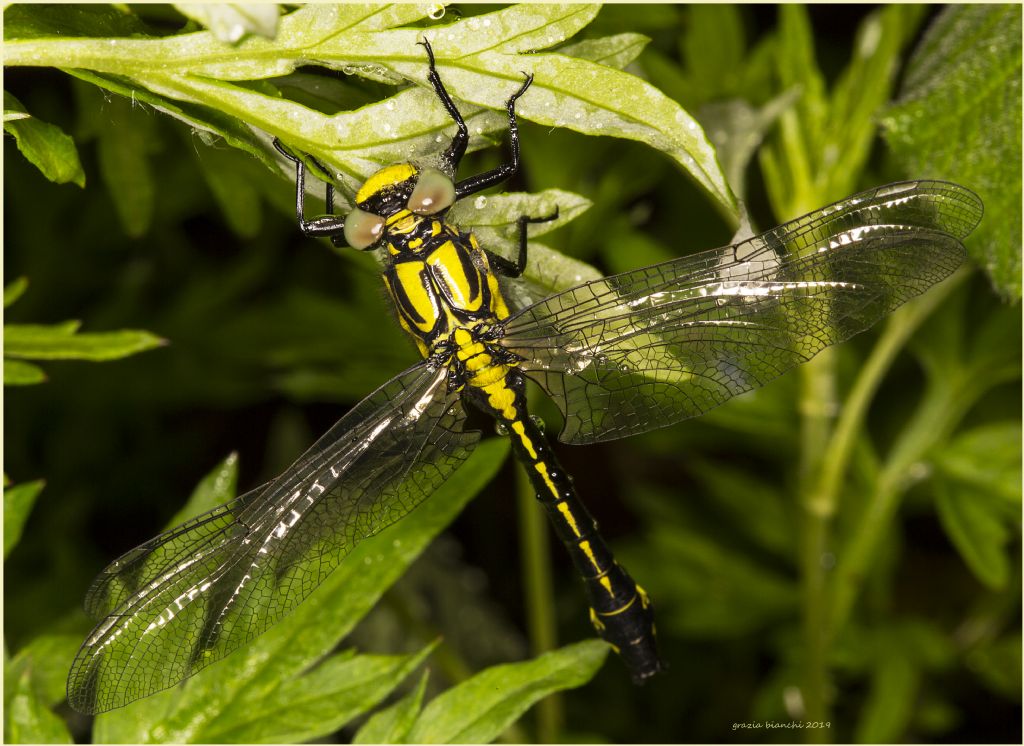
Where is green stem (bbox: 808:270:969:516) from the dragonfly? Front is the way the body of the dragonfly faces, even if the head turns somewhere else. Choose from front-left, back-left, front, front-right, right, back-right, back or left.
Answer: right

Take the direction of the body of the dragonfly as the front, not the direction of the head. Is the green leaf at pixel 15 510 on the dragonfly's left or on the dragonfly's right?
on the dragonfly's left

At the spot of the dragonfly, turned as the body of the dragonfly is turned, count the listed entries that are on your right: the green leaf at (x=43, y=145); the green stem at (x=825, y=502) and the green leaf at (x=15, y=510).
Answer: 1

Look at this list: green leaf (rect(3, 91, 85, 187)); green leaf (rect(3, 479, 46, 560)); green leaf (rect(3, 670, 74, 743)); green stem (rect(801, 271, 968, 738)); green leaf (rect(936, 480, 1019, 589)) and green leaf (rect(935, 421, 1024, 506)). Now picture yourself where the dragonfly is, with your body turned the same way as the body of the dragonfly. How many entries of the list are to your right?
3

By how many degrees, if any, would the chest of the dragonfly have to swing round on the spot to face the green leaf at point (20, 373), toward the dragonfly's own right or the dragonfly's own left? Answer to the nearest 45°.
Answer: approximately 45° to the dragonfly's own left

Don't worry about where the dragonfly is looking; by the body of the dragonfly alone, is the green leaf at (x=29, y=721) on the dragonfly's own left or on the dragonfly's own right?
on the dragonfly's own left

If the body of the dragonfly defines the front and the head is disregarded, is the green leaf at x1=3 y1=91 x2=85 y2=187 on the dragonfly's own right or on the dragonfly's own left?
on the dragonfly's own left

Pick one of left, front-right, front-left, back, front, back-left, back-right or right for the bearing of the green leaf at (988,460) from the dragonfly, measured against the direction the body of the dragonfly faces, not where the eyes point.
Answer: right

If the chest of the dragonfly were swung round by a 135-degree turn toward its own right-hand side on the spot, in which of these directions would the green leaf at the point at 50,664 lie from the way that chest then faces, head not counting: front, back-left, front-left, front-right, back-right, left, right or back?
back

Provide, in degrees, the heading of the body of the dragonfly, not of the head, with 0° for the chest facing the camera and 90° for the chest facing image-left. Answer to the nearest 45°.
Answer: approximately 135°
